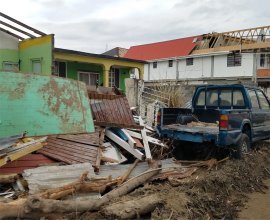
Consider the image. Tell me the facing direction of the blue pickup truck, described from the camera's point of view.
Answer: facing away from the viewer and to the right of the viewer

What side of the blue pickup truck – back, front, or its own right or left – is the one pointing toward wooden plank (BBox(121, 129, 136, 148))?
back

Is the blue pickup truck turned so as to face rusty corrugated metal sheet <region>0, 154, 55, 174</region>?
no

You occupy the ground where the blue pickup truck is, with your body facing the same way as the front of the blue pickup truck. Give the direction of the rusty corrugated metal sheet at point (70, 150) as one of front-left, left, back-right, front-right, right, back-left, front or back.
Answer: back

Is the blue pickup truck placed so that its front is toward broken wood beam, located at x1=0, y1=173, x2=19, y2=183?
no

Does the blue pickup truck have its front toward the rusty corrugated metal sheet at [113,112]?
no

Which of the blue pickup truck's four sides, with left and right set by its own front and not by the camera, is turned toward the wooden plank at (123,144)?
back

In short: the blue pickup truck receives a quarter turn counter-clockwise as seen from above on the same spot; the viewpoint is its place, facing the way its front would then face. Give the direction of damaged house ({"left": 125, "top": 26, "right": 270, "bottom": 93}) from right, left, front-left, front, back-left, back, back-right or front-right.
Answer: front-right

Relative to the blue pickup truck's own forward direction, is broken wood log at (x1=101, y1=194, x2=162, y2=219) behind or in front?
behind

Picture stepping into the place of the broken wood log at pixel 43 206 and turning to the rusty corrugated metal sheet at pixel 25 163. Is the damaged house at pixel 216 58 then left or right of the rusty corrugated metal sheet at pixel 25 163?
right

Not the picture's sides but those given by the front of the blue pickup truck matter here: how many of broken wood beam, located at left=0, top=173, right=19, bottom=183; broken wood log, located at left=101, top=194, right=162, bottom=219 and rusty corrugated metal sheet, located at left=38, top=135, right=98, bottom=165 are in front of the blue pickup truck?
0
